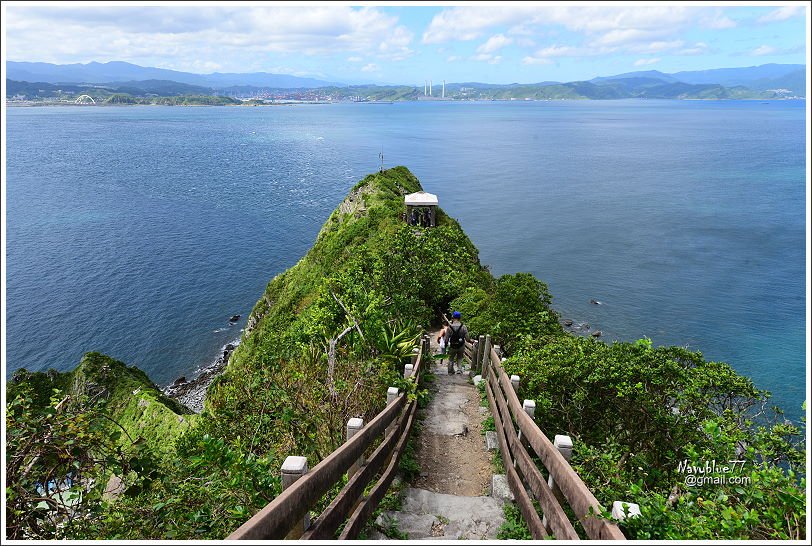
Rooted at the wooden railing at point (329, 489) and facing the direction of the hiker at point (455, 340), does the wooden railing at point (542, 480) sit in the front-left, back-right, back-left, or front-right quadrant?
front-right

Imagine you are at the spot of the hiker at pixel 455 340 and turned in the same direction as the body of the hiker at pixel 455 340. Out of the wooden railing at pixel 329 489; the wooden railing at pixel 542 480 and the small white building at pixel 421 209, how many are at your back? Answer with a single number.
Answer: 2

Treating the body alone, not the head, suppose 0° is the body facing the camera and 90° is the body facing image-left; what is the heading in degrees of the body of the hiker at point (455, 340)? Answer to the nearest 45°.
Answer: approximately 180°

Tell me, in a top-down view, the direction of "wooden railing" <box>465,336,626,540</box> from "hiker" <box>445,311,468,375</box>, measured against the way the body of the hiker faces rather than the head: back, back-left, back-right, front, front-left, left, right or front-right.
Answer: back

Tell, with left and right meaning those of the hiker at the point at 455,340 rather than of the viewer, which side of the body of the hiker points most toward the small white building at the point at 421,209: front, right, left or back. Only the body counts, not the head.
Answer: front

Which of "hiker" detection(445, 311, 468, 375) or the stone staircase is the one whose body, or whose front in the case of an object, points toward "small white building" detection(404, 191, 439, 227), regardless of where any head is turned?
the hiker
